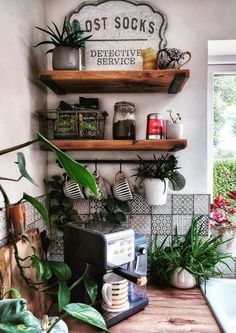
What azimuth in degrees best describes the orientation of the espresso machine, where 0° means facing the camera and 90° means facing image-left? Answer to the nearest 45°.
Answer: approximately 315°

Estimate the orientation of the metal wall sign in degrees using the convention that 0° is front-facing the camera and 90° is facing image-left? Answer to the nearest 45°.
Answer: approximately 0°

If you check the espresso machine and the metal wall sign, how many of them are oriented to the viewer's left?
0
